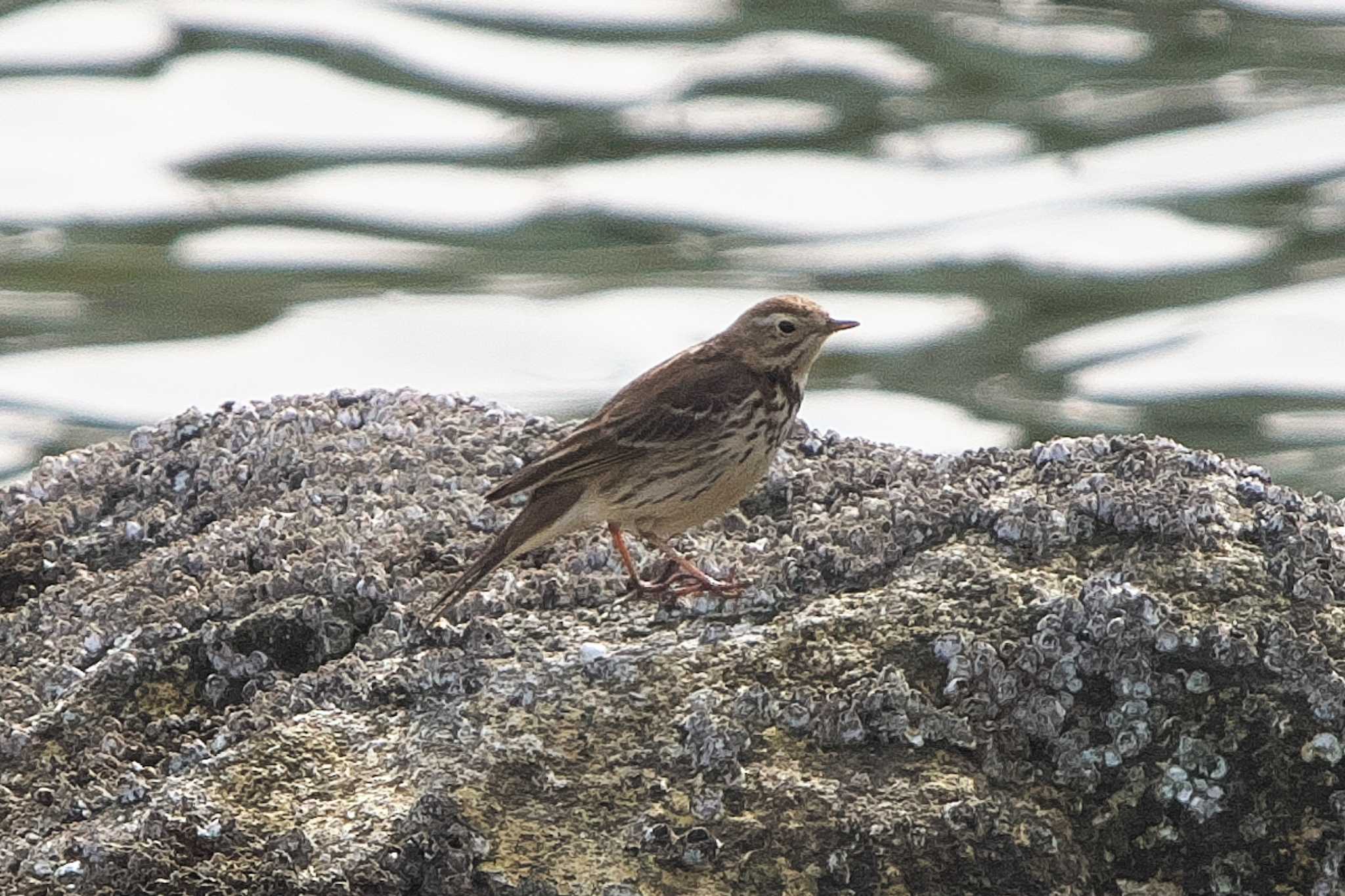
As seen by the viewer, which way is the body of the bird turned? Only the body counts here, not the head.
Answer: to the viewer's right
